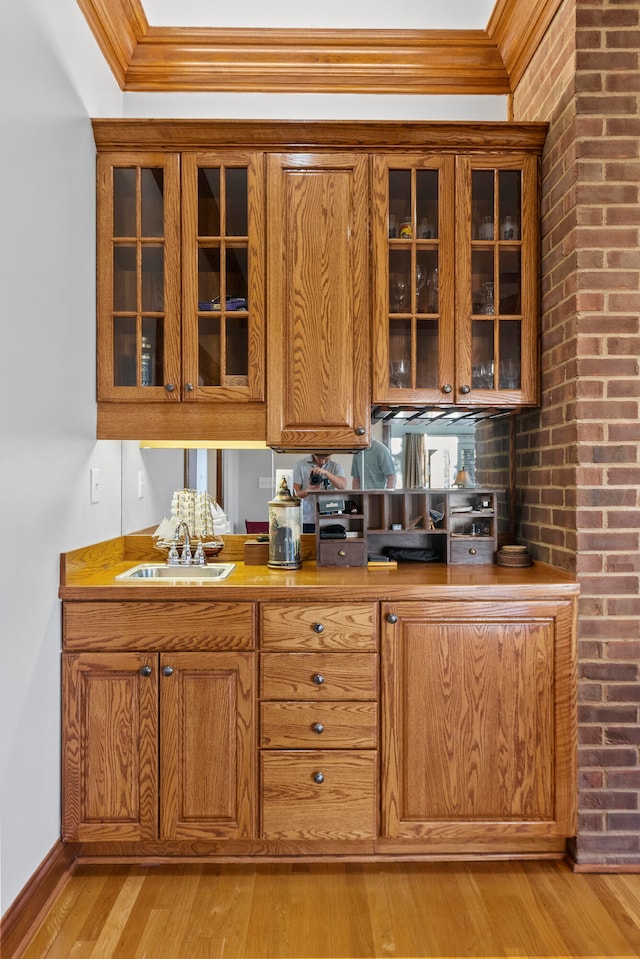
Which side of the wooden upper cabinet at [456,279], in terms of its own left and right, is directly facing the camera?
front

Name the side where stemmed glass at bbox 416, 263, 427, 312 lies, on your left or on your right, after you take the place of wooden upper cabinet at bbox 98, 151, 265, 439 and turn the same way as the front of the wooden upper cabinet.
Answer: on your left

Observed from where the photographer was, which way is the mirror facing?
facing the viewer

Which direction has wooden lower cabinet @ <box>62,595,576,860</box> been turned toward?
toward the camera
